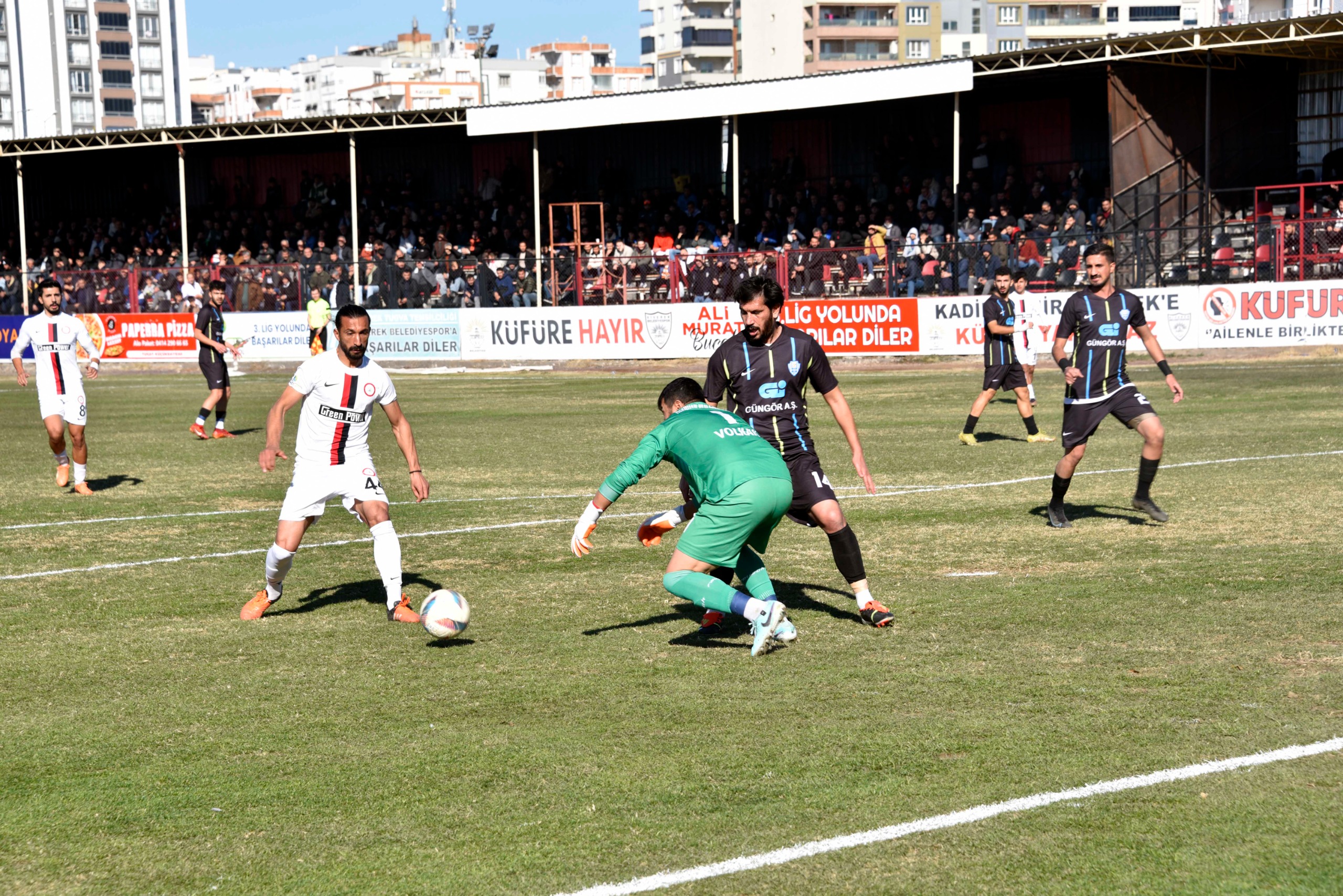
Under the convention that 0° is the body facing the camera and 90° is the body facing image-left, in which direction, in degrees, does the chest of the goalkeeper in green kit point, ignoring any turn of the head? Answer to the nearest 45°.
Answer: approximately 135°

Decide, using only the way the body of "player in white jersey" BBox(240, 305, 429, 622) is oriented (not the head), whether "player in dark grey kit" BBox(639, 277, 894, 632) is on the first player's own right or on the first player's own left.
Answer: on the first player's own left

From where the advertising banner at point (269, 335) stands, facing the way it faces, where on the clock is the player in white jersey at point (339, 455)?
The player in white jersey is roughly at 12 o'clock from the advertising banner.

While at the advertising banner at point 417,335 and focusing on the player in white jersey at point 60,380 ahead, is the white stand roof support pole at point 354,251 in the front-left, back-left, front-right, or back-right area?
back-right

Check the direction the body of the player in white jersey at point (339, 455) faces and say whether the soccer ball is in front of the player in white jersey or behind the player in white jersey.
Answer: in front

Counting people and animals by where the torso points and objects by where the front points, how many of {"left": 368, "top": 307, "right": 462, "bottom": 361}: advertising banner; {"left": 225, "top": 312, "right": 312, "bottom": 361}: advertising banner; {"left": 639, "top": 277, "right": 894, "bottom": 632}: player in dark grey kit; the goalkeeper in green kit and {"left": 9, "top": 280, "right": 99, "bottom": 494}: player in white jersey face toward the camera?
4

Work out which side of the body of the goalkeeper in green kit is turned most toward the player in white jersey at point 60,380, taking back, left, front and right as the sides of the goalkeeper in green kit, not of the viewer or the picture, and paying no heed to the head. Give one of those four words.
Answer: front

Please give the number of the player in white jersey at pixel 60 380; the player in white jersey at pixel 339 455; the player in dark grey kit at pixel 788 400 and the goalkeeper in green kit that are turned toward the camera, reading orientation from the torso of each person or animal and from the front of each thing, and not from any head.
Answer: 3

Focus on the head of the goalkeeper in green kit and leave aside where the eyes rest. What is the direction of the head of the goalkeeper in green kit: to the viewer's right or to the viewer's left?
to the viewer's left

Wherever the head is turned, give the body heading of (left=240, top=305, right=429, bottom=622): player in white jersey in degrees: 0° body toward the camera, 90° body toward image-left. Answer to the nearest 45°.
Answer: approximately 0°

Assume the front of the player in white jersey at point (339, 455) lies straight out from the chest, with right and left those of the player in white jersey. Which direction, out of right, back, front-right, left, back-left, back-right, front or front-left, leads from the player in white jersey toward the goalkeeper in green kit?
front-left
